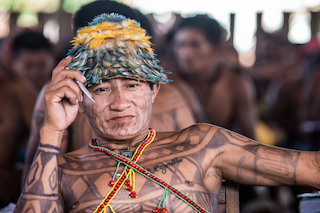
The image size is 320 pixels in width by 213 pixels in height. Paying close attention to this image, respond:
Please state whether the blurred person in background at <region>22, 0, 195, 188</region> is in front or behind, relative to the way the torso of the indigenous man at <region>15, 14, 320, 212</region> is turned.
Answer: behind

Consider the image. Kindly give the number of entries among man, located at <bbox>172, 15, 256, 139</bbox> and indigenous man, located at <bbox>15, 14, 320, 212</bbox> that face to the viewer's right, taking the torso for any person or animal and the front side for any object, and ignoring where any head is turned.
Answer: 0

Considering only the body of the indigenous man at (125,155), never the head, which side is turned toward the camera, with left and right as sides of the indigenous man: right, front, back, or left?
front

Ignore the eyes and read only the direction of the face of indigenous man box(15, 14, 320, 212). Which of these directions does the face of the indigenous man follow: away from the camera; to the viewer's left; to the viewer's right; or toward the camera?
toward the camera

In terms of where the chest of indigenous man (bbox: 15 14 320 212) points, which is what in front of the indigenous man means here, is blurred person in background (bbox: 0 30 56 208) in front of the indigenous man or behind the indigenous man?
behind

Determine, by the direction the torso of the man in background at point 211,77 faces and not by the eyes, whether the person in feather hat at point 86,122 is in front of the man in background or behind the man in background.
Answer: in front

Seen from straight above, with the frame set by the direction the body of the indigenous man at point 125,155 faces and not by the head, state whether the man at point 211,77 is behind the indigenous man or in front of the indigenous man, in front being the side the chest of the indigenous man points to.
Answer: behind

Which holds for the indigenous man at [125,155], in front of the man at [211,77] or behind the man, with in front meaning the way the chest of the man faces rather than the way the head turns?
in front

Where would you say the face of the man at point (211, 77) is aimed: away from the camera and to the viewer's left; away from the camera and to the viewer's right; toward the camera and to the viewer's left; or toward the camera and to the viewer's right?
toward the camera and to the viewer's left
